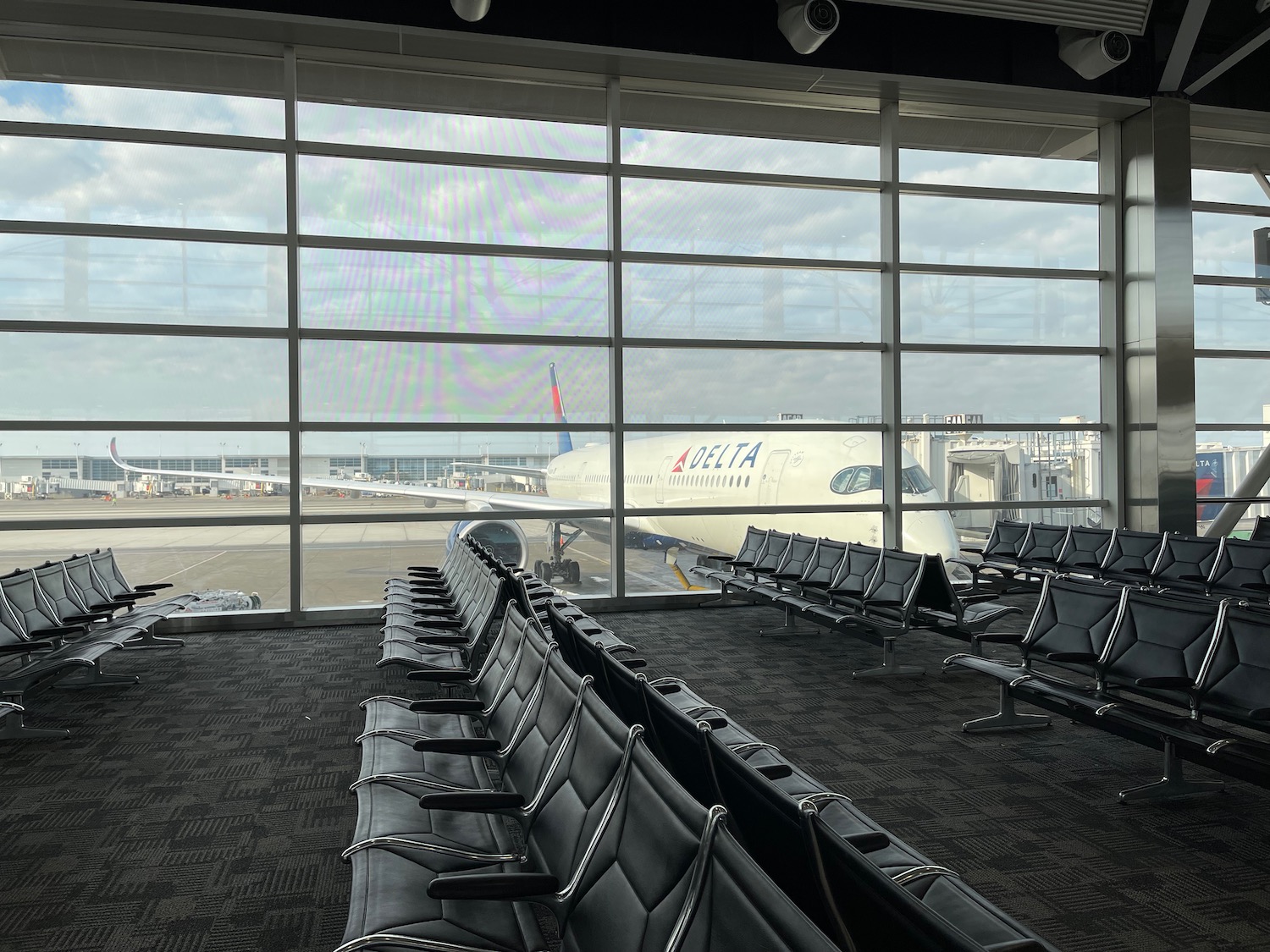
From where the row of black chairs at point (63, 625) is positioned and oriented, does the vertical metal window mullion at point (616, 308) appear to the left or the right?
on its left

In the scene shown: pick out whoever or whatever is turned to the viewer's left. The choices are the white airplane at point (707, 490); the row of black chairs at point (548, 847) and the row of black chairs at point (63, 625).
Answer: the row of black chairs at point (548, 847)

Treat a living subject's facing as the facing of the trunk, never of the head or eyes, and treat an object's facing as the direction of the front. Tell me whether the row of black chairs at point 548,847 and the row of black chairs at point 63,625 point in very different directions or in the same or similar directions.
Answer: very different directions

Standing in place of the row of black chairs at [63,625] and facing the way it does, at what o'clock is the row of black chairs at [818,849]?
the row of black chairs at [818,849] is roughly at 1 o'clock from the row of black chairs at [63,625].

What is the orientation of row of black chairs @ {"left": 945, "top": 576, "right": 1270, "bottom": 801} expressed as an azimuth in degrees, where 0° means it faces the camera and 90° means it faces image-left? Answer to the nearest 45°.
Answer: approximately 45°

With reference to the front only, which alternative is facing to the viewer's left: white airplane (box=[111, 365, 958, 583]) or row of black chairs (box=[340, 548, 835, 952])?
the row of black chairs

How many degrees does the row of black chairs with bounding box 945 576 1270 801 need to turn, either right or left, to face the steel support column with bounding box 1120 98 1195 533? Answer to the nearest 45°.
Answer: approximately 135° to its right

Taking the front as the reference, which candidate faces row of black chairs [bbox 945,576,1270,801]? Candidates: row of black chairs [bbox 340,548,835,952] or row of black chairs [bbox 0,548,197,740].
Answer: row of black chairs [bbox 0,548,197,740]

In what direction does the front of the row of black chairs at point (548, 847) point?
to the viewer's left
